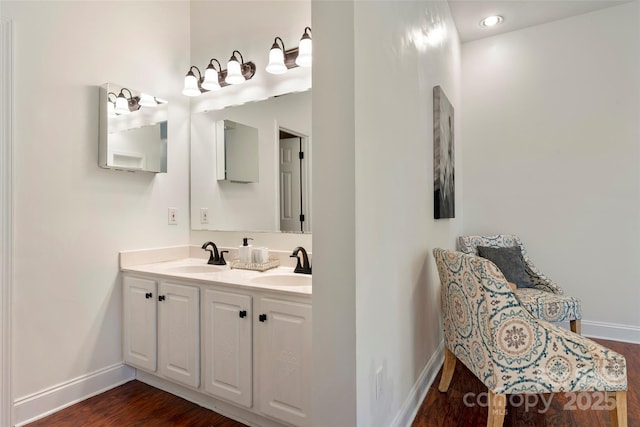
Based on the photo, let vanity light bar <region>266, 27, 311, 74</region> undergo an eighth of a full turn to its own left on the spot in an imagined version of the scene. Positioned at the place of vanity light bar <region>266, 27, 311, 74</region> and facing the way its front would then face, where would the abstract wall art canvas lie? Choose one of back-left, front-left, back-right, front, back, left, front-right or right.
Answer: left
